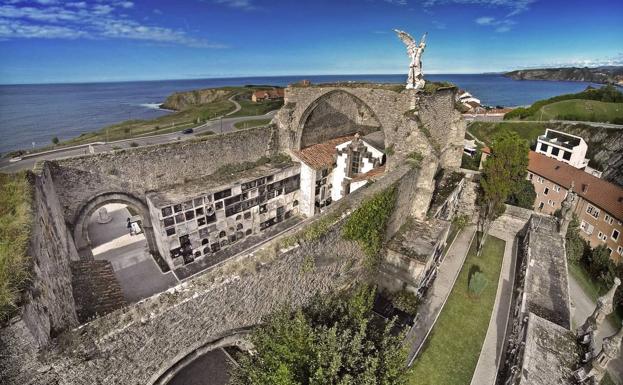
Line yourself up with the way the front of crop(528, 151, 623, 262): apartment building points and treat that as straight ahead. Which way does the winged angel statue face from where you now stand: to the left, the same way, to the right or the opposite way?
to the left

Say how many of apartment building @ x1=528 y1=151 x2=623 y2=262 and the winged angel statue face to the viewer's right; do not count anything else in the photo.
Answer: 0

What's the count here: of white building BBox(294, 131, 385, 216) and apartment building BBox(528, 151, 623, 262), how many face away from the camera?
0

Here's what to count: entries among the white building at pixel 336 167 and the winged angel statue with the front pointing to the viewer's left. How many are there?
0

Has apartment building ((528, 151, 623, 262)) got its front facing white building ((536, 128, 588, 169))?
no

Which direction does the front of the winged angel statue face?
toward the camera

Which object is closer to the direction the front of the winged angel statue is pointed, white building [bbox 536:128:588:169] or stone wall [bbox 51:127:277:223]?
the stone wall

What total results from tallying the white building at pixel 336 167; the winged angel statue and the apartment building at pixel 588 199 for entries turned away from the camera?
0

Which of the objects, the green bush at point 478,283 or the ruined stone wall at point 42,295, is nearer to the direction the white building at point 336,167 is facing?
the green bush

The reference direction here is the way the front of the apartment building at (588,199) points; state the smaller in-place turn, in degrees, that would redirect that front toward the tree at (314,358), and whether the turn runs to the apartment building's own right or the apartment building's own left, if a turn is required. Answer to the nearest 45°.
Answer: approximately 45° to the apartment building's own left

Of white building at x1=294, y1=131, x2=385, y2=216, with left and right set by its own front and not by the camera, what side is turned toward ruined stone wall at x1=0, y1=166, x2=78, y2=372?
right

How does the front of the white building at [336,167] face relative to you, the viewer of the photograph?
facing the viewer and to the right of the viewer
